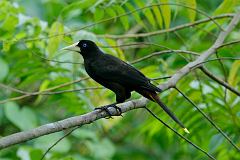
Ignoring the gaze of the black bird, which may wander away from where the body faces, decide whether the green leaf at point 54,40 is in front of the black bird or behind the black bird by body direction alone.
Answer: in front

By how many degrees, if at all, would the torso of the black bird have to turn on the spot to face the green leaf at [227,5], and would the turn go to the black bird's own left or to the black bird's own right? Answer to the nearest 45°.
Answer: approximately 180°

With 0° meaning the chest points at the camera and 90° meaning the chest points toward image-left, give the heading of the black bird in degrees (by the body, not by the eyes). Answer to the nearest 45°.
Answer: approximately 90°

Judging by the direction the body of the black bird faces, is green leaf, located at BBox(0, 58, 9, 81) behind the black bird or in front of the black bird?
in front

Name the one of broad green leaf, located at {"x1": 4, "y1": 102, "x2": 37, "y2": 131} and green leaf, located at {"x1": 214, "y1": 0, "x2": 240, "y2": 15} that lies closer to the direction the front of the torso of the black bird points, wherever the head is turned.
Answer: the broad green leaf
